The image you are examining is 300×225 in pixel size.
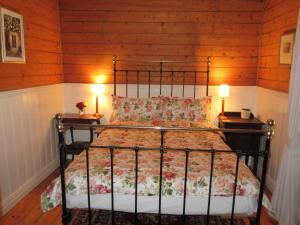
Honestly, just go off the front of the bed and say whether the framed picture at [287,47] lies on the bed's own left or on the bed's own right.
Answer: on the bed's own left

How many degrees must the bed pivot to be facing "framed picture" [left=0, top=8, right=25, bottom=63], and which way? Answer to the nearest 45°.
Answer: approximately 135° to its right

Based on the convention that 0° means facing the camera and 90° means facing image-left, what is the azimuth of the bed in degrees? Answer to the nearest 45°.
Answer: approximately 0°

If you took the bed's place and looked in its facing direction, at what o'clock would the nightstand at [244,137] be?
The nightstand is roughly at 7 o'clock from the bed.

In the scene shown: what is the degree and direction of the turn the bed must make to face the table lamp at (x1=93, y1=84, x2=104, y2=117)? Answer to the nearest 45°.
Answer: approximately 135° to its right
